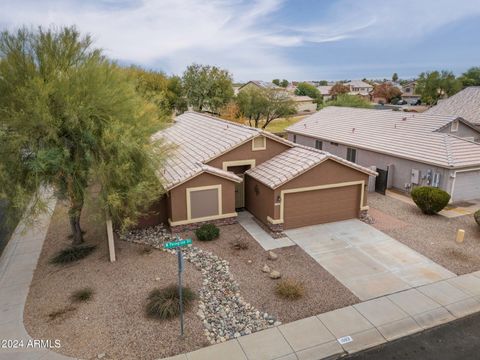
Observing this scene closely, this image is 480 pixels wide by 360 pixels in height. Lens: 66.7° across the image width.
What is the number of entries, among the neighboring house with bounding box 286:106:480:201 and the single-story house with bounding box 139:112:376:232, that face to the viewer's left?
0

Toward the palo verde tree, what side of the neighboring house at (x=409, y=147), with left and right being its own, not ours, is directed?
right

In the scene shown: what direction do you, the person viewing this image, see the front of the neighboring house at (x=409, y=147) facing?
facing the viewer and to the right of the viewer

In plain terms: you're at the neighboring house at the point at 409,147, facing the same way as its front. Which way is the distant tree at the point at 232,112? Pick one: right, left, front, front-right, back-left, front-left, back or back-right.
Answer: back

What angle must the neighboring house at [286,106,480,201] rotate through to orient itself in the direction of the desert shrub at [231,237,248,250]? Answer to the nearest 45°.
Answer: approximately 90° to its right

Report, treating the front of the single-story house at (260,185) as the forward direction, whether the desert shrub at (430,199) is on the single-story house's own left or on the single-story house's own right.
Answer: on the single-story house's own left

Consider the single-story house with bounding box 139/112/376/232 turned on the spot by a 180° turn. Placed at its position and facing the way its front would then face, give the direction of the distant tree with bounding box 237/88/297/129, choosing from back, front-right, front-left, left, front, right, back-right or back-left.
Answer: front-right

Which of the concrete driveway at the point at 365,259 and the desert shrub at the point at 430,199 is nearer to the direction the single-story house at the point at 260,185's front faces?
the concrete driveway

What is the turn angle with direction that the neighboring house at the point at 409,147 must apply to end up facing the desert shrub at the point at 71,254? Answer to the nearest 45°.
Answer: approximately 90° to its right

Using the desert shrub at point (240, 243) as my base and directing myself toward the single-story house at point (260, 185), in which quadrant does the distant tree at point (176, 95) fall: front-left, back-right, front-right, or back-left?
front-left

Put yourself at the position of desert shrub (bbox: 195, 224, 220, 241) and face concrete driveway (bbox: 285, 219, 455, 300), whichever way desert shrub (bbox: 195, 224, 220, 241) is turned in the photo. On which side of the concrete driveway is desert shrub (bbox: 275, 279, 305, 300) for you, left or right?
right

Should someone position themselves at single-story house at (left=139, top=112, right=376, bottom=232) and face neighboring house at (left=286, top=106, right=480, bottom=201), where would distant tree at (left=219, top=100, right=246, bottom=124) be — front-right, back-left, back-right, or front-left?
front-left

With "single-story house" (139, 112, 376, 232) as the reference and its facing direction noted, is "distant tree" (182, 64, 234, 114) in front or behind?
behind

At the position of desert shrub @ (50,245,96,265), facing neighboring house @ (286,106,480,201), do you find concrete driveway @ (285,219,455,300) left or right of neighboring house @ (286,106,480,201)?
right

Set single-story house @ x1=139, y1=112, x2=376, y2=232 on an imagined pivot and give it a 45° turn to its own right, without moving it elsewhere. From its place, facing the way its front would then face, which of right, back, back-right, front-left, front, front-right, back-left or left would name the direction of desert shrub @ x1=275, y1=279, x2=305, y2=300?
front

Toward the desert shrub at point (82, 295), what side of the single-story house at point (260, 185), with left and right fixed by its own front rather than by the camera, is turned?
right

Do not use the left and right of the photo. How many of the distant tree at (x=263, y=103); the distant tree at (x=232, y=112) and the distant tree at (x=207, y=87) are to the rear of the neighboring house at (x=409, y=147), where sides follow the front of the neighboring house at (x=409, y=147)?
3

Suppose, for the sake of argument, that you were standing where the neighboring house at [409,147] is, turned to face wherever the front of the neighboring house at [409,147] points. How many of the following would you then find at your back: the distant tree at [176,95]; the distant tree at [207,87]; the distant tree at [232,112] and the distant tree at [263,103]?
4
